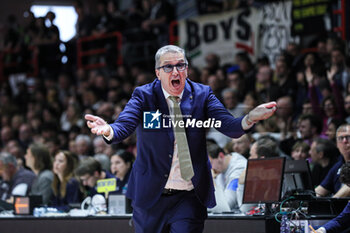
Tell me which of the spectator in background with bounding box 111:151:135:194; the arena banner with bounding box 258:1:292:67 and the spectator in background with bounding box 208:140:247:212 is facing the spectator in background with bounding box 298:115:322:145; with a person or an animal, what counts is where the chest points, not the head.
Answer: the arena banner

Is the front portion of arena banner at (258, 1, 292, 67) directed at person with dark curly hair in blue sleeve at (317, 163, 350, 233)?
yes

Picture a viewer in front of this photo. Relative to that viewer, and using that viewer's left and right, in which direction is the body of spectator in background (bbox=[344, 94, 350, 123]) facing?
facing the viewer

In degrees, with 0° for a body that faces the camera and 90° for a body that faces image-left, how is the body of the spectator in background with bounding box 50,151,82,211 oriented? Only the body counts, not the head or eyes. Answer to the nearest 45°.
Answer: approximately 45°

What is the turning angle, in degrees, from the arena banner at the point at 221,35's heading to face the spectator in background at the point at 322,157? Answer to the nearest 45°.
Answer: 0° — it already faces them

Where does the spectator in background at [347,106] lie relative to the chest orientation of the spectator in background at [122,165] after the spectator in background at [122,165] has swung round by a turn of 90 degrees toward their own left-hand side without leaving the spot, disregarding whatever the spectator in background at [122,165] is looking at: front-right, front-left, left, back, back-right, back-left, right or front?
front-left

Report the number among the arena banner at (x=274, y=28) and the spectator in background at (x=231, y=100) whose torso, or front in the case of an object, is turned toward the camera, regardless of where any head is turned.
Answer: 2

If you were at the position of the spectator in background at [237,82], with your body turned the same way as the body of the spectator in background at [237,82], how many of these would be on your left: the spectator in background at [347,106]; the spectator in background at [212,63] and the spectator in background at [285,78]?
2

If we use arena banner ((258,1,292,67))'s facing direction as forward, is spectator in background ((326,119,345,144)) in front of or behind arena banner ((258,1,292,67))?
in front

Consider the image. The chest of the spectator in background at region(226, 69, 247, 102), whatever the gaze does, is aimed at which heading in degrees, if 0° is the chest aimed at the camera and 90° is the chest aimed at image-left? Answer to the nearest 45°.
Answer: approximately 45°

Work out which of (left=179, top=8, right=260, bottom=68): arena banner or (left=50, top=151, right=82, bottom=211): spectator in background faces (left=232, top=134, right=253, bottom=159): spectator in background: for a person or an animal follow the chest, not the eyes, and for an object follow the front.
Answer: the arena banner
